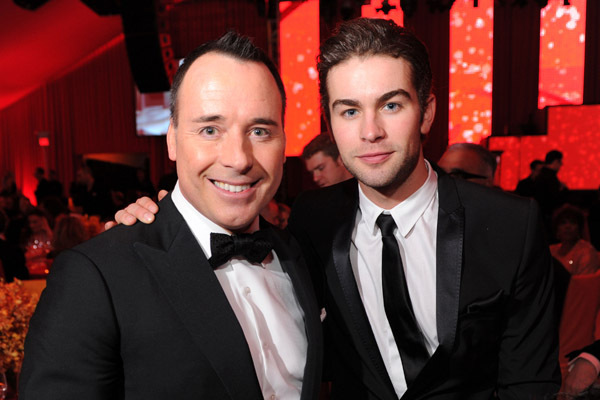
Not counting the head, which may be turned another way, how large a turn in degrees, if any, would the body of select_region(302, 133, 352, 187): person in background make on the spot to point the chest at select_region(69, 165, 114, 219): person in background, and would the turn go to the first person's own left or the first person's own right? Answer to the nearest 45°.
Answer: approximately 90° to the first person's own right

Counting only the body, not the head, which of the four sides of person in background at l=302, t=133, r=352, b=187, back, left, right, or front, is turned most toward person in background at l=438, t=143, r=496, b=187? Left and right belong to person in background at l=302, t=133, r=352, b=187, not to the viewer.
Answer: left

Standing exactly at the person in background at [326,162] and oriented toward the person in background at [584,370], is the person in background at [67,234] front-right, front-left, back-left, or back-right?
back-right

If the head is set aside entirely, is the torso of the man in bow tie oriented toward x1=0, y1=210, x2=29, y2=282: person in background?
no

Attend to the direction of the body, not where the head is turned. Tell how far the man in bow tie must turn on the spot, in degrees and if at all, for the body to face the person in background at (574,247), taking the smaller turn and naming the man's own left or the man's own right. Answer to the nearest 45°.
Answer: approximately 90° to the man's own left

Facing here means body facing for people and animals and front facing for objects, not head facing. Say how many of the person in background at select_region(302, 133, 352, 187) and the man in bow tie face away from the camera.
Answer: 0

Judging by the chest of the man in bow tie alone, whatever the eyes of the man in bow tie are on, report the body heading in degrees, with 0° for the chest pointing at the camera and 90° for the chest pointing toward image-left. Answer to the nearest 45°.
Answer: approximately 315°

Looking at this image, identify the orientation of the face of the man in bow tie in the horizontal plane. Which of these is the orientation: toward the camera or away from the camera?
toward the camera

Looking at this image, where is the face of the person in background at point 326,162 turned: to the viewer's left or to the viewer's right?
to the viewer's left

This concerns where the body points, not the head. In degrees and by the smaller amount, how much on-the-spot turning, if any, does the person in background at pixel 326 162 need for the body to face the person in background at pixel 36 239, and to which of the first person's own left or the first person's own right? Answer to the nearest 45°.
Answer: approximately 90° to the first person's own right

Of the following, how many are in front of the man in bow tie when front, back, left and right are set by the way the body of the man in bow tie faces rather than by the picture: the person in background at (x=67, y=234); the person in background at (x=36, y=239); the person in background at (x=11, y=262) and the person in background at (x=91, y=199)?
0

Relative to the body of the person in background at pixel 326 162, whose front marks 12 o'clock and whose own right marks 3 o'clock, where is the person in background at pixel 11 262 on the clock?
the person in background at pixel 11 262 is roughly at 2 o'clock from the person in background at pixel 326 162.

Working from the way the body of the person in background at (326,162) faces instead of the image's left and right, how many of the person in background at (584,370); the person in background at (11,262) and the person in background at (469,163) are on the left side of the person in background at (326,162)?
2

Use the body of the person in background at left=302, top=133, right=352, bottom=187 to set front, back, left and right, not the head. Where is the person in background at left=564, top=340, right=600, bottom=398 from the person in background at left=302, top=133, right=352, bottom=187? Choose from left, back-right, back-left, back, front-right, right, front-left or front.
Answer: left

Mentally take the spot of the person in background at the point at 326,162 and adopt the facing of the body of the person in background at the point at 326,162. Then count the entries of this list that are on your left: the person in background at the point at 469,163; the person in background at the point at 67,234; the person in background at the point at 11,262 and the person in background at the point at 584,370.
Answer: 2

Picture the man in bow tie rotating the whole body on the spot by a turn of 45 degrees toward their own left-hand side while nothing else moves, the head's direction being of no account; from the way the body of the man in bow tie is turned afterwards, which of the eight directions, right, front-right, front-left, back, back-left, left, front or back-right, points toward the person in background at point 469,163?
front-left
